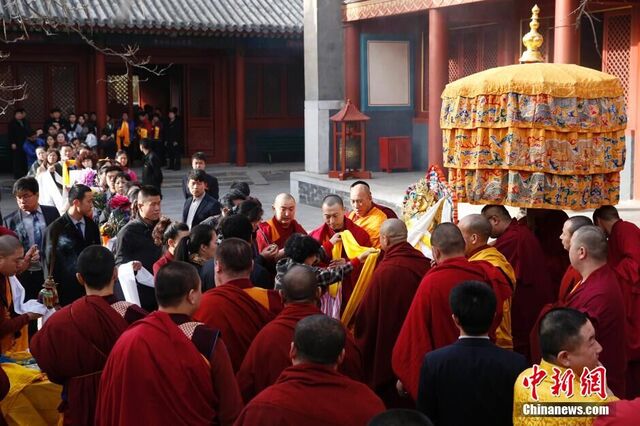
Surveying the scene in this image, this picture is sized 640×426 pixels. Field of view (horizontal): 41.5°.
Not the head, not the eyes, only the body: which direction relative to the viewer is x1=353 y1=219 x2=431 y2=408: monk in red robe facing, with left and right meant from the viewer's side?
facing away from the viewer and to the left of the viewer

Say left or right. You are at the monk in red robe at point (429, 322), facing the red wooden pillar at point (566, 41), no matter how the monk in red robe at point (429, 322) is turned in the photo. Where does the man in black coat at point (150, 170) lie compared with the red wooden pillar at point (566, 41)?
left

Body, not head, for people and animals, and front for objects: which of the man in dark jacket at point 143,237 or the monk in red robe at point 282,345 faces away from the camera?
the monk in red robe

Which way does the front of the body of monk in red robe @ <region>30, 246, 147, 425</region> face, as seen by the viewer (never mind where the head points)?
away from the camera

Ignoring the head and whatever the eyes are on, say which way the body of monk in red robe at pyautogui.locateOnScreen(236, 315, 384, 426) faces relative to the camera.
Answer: away from the camera

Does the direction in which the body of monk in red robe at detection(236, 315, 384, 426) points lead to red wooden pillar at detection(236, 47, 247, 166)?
yes

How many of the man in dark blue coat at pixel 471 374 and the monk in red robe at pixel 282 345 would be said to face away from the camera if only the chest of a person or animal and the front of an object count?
2

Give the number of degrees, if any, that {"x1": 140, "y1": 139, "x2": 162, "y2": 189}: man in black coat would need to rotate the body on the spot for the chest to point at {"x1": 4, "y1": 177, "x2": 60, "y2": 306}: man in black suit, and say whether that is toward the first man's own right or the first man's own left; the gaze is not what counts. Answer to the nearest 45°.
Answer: approximately 90° to the first man's own left

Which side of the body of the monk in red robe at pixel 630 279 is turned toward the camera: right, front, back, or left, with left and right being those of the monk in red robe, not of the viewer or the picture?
left

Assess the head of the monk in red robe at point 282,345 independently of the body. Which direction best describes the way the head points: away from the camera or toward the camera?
away from the camera
